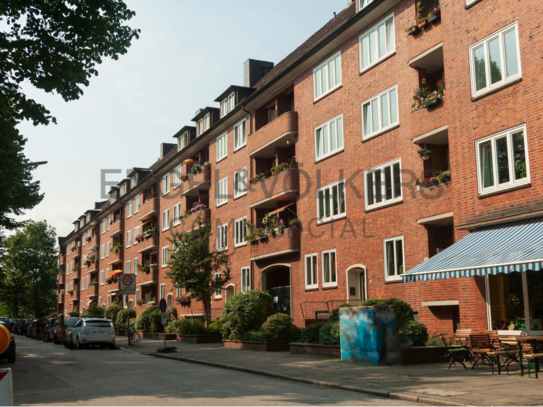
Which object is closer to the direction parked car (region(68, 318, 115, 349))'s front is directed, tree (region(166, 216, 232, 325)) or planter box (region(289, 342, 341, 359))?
the tree

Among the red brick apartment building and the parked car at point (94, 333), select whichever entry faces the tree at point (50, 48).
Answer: the red brick apartment building

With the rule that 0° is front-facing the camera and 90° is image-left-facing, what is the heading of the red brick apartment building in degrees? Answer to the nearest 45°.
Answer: approximately 45°
